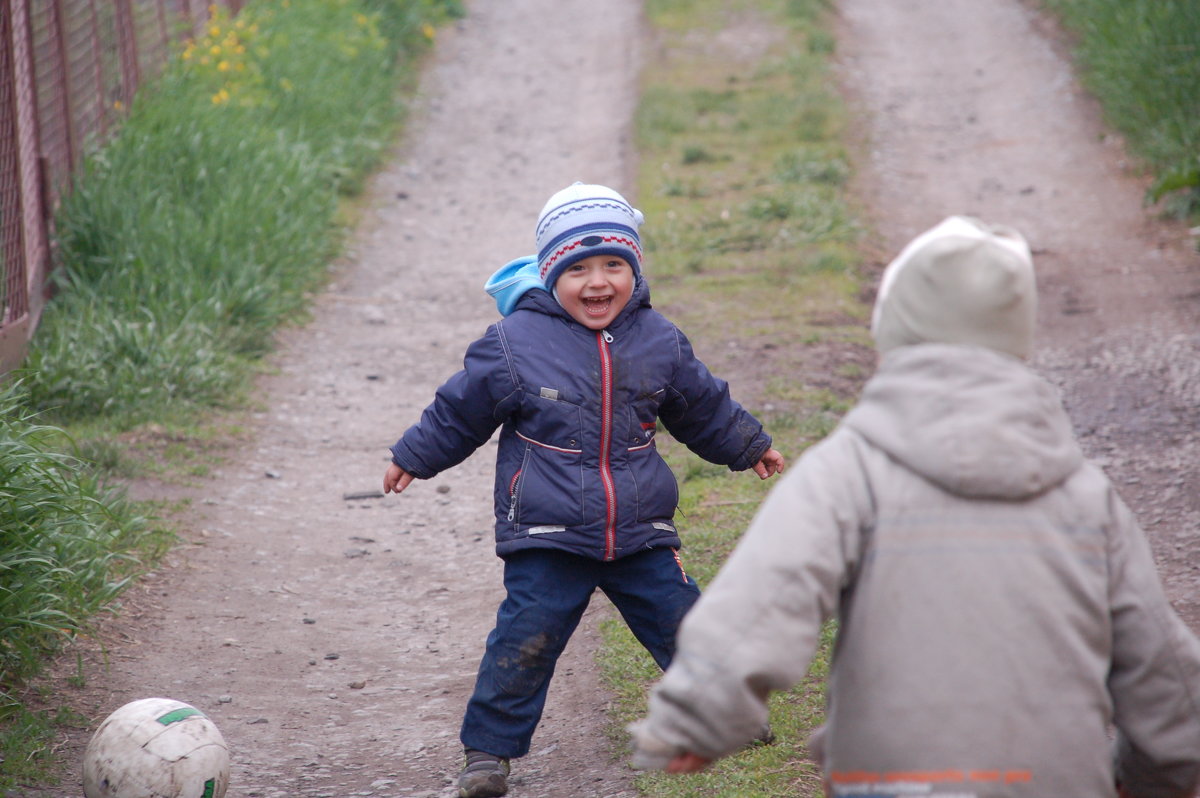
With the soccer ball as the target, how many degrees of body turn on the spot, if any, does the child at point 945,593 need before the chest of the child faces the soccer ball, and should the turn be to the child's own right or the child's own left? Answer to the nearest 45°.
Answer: approximately 90° to the child's own left

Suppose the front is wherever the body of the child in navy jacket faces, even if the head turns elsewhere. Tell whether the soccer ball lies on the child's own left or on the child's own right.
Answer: on the child's own right

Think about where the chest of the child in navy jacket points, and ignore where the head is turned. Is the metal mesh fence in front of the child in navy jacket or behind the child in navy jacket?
behind

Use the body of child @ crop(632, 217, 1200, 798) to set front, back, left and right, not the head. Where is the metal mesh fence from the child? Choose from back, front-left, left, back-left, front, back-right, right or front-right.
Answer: front-left

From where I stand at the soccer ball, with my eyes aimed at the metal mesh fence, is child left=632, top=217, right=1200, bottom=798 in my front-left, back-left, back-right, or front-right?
back-right

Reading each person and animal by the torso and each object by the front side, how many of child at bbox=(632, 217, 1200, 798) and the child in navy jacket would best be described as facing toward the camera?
1

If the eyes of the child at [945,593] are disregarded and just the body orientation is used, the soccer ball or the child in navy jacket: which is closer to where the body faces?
the child in navy jacket

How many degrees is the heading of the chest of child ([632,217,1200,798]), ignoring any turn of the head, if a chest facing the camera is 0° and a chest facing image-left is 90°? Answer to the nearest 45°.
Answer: approximately 180°

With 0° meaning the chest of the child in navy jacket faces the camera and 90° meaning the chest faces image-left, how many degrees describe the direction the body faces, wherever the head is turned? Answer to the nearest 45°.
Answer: approximately 0°

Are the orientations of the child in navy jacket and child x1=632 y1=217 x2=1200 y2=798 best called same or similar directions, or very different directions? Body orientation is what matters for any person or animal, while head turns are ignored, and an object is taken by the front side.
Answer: very different directions

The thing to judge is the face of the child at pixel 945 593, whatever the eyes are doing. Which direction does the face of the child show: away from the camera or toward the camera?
away from the camera
